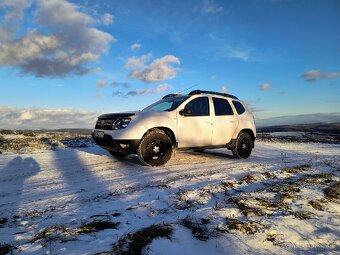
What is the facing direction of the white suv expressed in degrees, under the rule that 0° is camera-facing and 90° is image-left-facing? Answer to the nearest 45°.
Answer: approximately 45°
